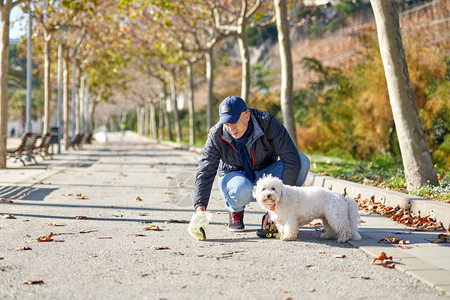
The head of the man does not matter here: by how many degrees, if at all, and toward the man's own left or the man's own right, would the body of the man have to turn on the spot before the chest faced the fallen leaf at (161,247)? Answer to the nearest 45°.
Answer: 0° — they already face it

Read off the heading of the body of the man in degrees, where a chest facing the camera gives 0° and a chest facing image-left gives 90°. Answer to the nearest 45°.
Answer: approximately 45°

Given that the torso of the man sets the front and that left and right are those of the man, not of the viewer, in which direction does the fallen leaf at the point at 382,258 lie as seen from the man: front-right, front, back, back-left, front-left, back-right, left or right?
left

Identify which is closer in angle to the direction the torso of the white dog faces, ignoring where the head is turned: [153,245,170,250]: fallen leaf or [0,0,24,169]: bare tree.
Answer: the fallen leaf

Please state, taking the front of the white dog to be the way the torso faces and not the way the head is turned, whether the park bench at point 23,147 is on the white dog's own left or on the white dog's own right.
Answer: on the white dog's own right

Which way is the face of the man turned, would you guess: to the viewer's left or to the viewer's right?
to the viewer's left

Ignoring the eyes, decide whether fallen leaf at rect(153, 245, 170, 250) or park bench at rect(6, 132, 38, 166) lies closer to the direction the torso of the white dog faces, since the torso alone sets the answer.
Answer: the fallen leaf

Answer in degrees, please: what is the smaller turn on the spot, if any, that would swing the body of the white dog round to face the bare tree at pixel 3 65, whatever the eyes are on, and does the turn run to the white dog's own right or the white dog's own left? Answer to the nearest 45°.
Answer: approximately 45° to the white dog's own right

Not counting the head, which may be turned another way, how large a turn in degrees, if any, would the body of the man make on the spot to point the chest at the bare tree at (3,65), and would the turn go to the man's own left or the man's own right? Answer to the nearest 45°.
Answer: approximately 90° to the man's own right

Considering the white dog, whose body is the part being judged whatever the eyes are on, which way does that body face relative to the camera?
to the viewer's left

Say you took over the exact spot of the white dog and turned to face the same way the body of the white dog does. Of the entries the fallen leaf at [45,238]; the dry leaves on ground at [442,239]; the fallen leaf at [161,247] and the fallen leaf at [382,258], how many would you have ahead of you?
2

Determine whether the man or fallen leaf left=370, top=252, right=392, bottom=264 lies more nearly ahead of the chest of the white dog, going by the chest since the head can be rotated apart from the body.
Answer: the man

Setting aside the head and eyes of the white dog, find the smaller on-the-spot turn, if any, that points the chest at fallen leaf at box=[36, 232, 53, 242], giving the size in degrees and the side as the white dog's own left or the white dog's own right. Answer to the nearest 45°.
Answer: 0° — it already faces it

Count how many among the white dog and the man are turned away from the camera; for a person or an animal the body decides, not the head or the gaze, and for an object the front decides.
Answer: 0

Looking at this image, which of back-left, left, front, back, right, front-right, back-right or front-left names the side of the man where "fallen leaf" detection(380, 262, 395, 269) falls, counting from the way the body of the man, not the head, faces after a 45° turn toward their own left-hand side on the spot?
front-left

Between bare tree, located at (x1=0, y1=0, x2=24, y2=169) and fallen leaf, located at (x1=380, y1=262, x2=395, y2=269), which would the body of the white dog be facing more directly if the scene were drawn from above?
the bare tree
